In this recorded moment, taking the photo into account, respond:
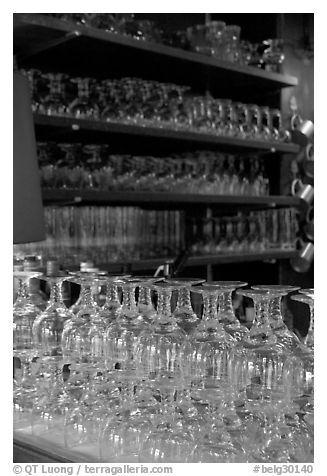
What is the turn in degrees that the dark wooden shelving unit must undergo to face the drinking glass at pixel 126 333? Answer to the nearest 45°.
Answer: approximately 45° to its right

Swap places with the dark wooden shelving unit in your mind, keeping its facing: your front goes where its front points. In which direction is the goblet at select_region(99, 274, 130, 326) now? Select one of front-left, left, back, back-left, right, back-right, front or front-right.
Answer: front-right

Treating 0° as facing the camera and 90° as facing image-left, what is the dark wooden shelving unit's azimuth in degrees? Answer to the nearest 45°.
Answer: approximately 315°

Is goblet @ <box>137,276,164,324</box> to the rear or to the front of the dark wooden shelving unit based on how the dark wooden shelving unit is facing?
to the front

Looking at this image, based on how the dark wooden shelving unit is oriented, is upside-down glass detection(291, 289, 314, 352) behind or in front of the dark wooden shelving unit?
in front

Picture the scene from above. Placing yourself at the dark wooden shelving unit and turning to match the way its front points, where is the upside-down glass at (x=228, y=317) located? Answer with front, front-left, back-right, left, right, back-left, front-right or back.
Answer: front-right
